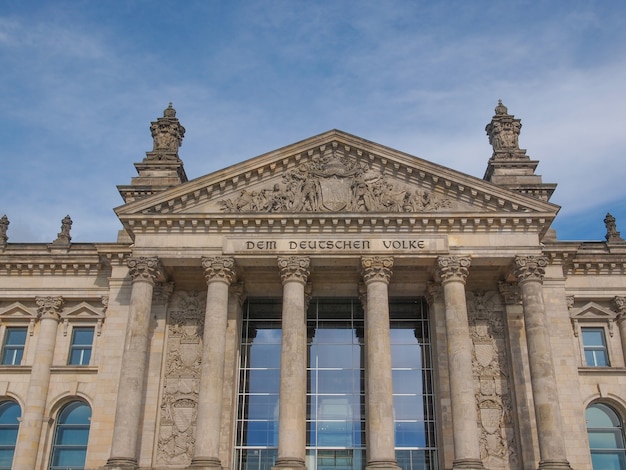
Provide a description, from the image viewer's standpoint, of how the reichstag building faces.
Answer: facing the viewer
